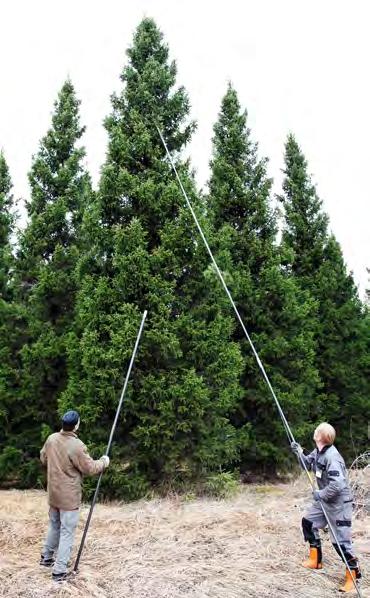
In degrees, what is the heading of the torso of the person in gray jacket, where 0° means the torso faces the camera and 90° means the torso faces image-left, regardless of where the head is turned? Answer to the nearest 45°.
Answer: approximately 90°

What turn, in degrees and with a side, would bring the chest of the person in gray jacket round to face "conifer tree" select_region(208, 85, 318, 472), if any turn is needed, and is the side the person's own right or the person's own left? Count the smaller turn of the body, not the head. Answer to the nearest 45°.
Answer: approximately 90° to the person's own right

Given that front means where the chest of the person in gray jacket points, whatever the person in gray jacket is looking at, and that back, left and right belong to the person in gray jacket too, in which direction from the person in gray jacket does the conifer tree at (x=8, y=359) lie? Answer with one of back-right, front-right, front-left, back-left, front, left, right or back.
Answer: front-right

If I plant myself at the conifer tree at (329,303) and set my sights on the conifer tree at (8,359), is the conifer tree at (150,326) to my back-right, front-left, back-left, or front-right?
front-left

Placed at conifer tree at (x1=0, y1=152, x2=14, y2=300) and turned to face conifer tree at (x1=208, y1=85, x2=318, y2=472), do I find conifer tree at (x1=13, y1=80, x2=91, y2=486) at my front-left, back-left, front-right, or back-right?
front-right

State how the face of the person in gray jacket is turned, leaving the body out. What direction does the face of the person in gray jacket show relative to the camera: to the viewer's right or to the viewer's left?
to the viewer's left

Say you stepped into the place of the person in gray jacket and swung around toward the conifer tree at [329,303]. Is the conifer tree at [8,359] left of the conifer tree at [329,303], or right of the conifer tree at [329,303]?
left

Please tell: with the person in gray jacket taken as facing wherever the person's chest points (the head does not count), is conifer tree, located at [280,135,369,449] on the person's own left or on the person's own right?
on the person's own right

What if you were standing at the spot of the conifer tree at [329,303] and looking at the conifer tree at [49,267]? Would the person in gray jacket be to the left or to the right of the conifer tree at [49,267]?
left
